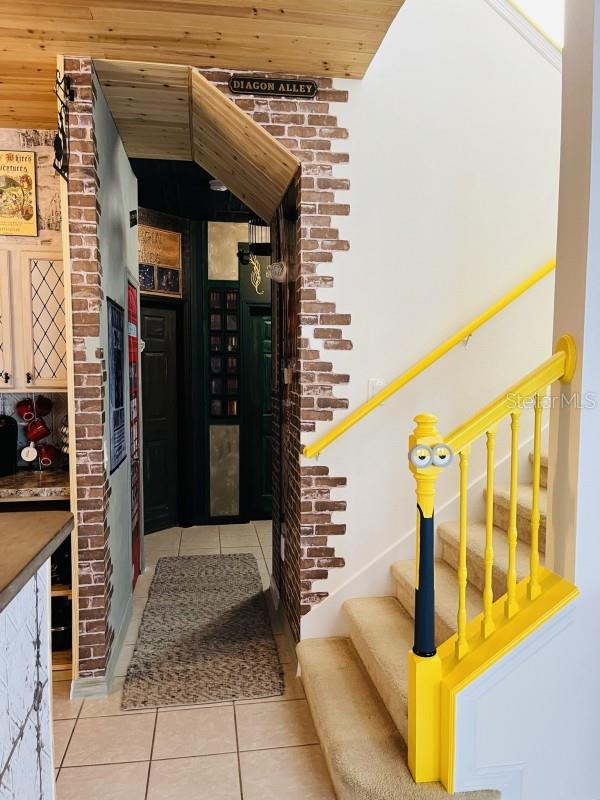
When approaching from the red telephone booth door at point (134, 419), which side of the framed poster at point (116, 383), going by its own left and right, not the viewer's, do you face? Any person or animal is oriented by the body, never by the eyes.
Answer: left

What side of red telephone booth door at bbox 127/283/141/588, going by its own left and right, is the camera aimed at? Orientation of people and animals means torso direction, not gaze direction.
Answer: right

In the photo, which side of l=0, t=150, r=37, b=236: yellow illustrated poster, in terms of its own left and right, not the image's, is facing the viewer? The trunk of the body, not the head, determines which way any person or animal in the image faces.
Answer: front

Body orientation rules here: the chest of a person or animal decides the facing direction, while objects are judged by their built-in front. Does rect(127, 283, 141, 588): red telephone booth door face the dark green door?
no

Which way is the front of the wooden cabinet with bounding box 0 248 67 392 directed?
toward the camera

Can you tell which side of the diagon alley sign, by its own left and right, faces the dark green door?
back

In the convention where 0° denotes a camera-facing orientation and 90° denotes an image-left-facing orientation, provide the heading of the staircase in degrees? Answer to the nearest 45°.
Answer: approximately 45°

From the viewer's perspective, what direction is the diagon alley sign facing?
toward the camera

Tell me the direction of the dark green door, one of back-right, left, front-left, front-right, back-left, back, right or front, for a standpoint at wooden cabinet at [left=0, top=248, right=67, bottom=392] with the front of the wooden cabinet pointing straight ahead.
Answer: back-left

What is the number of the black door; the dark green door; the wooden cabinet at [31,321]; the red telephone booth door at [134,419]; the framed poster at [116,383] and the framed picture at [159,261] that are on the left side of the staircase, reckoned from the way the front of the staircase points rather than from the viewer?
0

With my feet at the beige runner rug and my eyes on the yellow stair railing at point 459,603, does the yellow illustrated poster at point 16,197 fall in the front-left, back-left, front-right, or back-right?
back-right

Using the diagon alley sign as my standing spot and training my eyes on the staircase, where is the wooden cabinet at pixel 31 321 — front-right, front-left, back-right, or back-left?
back-right

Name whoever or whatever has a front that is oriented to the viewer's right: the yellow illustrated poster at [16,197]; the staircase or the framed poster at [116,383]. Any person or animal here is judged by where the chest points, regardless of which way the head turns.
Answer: the framed poster at [116,383]

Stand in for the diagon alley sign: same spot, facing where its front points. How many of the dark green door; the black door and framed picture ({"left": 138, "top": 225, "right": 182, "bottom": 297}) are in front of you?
0

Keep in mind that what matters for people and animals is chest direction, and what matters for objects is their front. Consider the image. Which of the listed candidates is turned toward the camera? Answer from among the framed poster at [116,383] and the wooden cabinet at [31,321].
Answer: the wooden cabinet
